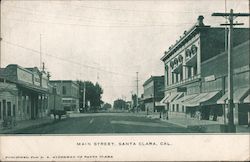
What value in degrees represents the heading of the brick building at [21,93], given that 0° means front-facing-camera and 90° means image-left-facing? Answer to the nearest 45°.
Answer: approximately 315°

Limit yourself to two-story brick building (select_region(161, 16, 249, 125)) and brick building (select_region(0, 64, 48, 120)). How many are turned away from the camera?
0

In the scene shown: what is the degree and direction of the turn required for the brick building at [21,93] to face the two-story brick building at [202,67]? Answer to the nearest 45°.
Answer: approximately 45° to its left
